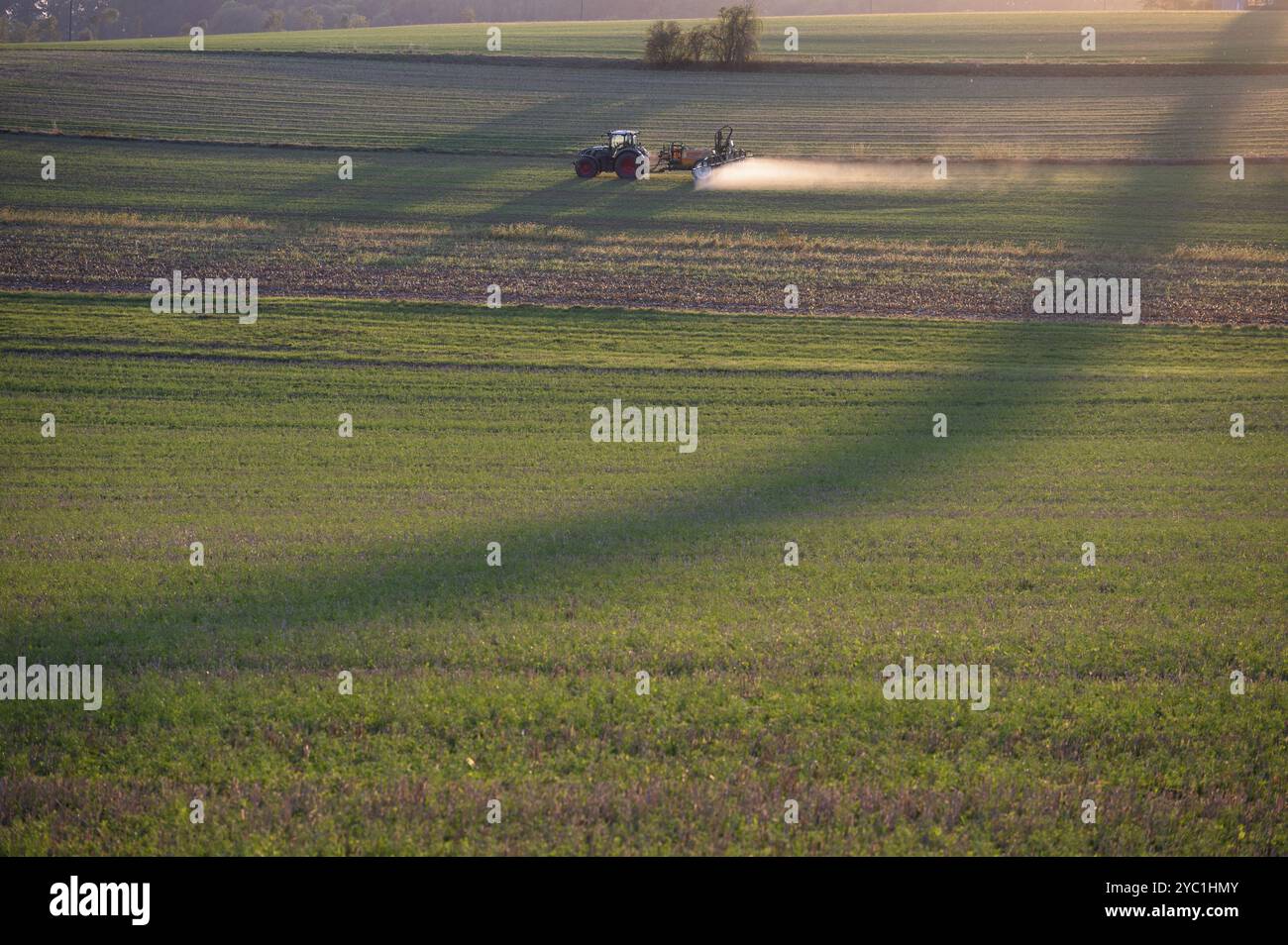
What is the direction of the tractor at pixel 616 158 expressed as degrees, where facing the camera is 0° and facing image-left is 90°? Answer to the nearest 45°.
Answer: approximately 90°
